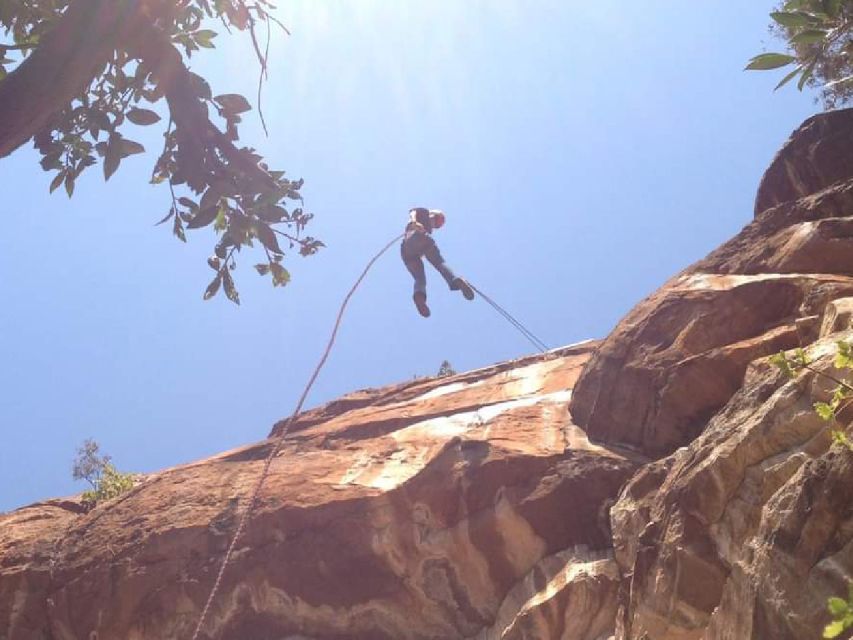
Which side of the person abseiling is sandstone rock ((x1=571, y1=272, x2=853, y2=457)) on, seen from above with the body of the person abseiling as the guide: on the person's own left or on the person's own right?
on the person's own right

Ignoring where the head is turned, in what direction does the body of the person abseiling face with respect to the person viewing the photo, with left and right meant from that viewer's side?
facing away from the viewer and to the right of the viewer
